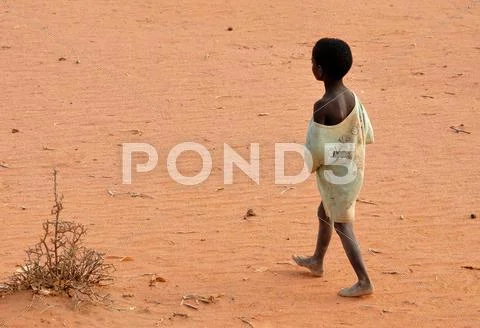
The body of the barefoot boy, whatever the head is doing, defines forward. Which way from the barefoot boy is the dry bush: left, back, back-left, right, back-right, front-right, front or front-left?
front-left

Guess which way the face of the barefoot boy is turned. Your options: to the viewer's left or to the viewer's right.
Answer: to the viewer's left

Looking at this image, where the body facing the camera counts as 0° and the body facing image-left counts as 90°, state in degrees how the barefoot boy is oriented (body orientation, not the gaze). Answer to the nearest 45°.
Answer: approximately 135°
